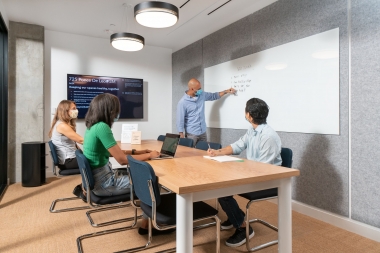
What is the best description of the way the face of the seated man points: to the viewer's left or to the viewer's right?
to the viewer's left

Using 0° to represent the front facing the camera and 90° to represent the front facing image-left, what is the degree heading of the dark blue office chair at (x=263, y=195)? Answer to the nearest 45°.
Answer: approximately 45°

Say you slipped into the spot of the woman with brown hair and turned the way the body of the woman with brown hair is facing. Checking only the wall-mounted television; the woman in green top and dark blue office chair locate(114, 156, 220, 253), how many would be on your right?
2

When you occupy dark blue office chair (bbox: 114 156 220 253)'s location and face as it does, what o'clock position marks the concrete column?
The concrete column is roughly at 9 o'clock from the dark blue office chair.

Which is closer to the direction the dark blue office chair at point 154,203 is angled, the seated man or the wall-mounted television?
the seated man

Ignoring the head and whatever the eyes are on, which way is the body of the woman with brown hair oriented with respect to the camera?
to the viewer's right

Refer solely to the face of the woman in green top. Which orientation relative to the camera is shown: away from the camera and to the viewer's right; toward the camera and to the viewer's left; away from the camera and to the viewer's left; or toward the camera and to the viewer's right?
away from the camera and to the viewer's right

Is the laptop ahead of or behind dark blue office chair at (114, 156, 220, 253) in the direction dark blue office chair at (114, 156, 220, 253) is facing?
ahead

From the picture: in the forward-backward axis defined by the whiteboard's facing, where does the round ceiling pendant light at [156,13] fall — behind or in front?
in front

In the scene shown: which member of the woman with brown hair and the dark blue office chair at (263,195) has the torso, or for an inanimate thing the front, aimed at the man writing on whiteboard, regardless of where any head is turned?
the woman with brown hair

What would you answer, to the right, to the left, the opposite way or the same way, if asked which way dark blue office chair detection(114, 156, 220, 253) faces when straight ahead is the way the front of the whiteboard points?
the opposite way

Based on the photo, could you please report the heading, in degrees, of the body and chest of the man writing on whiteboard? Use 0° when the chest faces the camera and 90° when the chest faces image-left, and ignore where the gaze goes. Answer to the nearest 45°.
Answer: approximately 315°

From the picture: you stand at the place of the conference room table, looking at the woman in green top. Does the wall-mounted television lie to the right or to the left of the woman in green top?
right
